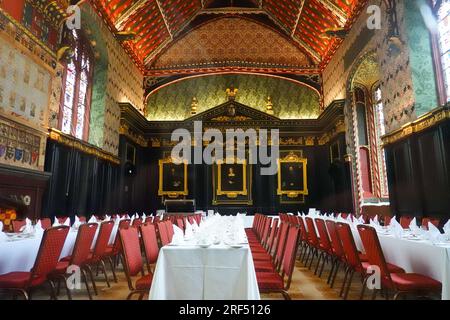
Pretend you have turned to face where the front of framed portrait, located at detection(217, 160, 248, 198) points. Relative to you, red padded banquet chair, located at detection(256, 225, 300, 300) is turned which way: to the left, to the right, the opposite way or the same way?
to the right

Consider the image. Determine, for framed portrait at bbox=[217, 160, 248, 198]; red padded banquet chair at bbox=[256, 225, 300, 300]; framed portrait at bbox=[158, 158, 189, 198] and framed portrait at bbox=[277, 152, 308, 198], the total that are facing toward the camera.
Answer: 3

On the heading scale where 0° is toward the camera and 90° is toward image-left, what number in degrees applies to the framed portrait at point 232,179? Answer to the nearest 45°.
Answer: approximately 0°

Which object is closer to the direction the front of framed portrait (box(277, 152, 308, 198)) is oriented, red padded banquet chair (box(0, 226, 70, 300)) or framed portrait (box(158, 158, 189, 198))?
the red padded banquet chair

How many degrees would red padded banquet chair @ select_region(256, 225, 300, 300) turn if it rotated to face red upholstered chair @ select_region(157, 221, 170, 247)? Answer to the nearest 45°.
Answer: approximately 45° to its right

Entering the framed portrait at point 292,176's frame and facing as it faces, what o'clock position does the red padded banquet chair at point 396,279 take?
The red padded banquet chair is roughly at 12 o'clock from the framed portrait.

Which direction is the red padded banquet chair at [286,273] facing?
to the viewer's left

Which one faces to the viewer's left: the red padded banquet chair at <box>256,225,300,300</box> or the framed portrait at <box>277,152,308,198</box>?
the red padded banquet chair

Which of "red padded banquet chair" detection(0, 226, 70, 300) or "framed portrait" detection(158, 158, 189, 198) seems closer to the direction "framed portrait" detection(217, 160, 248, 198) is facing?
the red padded banquet chair

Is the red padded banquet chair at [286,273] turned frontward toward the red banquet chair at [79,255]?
yes

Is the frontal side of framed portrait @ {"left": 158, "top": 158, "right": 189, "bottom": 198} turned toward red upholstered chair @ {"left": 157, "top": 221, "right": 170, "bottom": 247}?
yes
